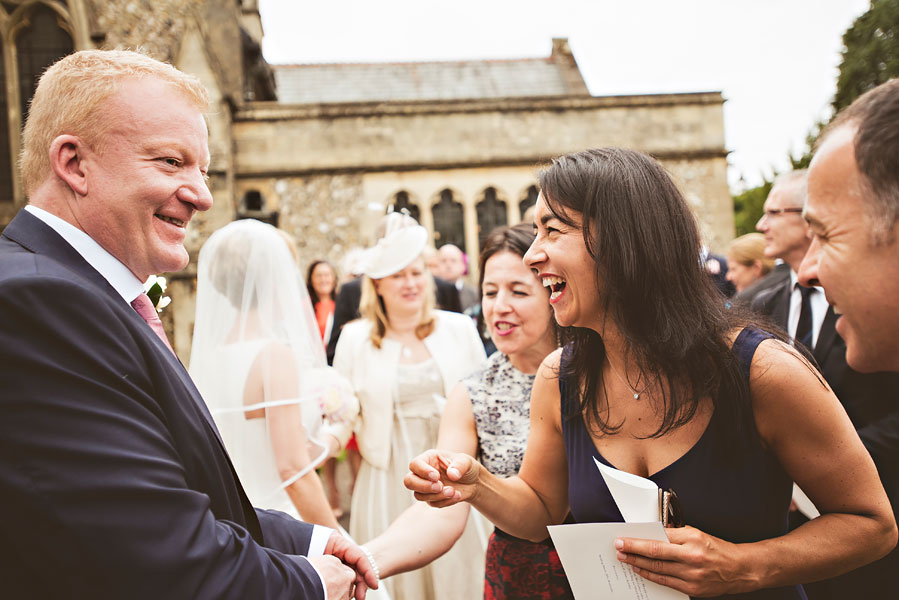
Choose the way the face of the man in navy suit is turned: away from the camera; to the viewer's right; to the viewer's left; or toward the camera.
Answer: to the viewer's right

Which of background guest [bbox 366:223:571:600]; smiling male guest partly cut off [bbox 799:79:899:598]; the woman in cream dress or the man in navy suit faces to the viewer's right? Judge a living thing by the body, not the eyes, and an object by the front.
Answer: the man in navy suit

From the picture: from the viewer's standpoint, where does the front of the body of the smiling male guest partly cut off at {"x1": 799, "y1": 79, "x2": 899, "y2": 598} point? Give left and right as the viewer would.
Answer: facing to the left of the viewer

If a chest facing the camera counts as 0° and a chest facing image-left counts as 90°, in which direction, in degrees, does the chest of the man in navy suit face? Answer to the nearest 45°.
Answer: approximately 270°

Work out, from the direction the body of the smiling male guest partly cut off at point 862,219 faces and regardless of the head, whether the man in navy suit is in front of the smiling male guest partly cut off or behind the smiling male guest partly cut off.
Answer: in front

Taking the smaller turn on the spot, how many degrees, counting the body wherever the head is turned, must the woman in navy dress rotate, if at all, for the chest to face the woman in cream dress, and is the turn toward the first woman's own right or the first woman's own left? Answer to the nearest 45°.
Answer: approximately 90° to the first woman's own right

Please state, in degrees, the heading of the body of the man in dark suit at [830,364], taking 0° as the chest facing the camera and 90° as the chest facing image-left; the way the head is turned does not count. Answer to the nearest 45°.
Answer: approximately 45°

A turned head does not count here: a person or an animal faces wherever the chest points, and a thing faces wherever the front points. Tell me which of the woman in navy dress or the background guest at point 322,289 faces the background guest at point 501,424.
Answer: the background guest at point 322,289

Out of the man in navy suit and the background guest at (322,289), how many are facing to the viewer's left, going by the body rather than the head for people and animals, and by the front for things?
0
